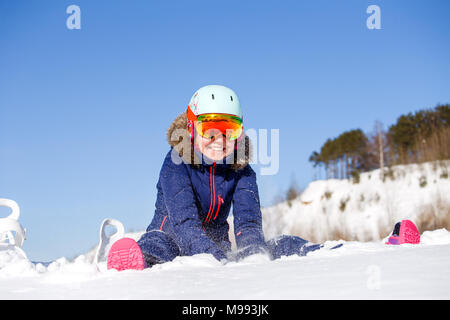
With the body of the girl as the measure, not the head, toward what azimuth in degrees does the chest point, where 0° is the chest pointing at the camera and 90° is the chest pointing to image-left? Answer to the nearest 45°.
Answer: approximately 0°

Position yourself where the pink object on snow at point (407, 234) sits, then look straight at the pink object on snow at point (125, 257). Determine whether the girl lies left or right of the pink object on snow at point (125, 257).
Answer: right

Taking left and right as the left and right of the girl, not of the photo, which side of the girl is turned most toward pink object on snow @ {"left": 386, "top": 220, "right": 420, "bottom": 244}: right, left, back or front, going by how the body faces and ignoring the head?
left

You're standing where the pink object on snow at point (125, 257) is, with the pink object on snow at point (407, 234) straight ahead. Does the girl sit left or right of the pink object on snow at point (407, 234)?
left
